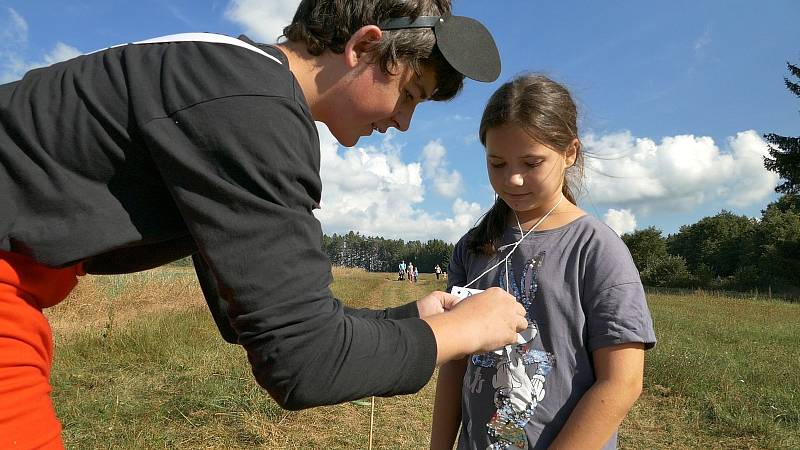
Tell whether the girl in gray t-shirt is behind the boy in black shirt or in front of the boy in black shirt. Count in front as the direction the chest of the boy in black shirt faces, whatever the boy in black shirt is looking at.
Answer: in front

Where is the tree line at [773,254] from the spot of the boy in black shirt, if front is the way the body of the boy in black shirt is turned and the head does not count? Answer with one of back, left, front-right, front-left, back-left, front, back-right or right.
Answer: front-left

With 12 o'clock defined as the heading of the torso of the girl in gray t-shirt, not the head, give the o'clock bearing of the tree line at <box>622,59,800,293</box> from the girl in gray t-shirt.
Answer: The tree line is roughly at 5 o'clock from the girl in gray t-shirt.

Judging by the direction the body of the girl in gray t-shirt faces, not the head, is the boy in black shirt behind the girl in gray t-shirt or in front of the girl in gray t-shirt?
in front

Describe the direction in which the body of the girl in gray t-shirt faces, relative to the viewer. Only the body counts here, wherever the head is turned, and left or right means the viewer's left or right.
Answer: facing the viewer and to the left of the viewer

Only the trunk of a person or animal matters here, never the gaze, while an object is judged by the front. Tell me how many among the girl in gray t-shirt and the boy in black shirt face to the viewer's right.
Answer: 1

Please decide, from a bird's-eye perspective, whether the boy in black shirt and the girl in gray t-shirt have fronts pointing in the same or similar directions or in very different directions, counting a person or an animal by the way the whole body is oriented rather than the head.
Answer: very different directions

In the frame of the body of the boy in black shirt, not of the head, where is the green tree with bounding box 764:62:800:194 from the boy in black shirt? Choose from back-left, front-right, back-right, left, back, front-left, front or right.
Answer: front-left

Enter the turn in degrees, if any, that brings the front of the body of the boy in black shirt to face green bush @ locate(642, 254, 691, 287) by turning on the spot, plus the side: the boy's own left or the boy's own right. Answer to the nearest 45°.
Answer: approximately 45° to the boy's own left

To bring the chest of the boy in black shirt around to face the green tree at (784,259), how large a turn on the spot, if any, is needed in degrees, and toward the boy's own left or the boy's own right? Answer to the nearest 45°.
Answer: approximately 45° to the boy's own left

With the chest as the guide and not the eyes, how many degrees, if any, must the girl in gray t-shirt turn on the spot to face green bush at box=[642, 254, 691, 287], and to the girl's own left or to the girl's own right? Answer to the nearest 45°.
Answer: approximately 135° to the girl's own right

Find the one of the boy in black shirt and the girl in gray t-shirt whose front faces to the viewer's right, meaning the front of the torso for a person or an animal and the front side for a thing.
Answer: the boy in black shirt

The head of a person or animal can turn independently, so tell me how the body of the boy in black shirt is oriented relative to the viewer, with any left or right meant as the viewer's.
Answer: facing to the right of the viewer
